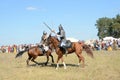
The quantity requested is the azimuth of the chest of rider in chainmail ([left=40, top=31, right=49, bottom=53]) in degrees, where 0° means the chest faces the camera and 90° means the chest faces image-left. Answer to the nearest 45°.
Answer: approximately 270°
